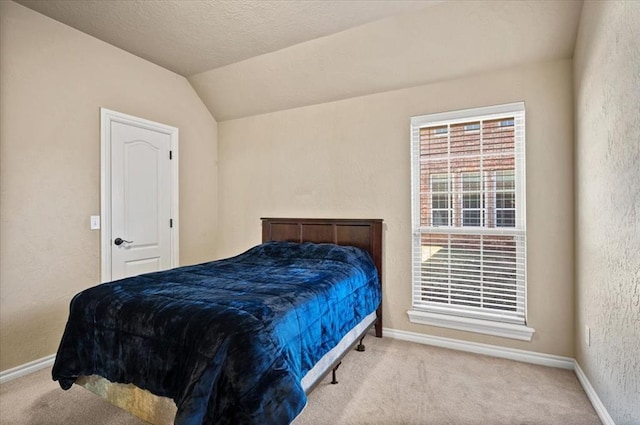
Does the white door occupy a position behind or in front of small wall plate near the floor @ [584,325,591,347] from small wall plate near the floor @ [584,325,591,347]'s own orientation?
in front

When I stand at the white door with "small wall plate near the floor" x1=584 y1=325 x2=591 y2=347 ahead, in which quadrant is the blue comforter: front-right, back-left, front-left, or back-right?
front-right

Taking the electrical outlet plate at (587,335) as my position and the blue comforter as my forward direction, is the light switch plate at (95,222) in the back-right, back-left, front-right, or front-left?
front-right

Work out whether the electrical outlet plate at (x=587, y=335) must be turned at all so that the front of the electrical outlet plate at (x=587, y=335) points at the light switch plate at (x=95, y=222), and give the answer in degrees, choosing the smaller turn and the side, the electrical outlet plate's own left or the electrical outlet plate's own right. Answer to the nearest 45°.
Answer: approximately 45° to the electrical outlet plate's own left

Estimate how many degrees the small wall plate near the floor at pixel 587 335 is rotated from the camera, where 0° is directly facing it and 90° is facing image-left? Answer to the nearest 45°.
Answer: approximately 90°

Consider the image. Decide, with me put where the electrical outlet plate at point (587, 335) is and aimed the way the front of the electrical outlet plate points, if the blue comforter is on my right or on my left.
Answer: on my left
